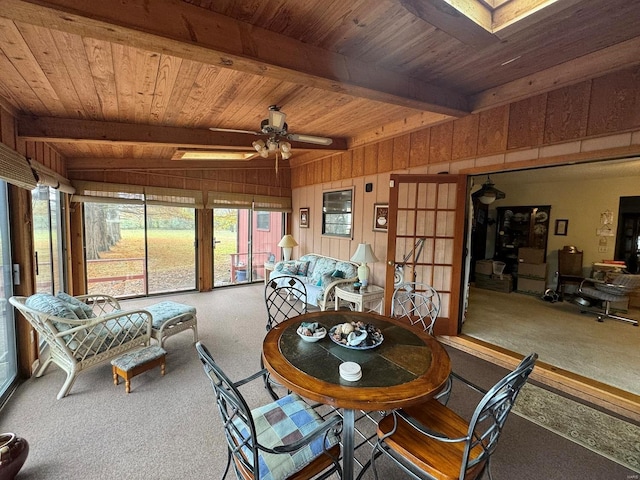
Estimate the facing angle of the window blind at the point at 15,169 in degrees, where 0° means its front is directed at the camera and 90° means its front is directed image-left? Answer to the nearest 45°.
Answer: approximately 315°

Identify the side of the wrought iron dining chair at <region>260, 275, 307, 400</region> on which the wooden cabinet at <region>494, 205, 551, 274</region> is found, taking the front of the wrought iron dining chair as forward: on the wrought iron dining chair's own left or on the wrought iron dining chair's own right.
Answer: on the wrought iron dining chair's own left

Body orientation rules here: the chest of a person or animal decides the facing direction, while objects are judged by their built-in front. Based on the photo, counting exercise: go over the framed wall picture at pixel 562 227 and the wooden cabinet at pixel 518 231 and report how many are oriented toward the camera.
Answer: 2

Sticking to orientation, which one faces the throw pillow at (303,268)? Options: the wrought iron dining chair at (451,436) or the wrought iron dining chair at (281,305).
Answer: the wrought iron dining chair at (451,436)

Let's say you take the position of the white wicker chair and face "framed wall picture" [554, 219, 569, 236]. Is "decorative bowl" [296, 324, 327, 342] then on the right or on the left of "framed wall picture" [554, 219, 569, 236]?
right

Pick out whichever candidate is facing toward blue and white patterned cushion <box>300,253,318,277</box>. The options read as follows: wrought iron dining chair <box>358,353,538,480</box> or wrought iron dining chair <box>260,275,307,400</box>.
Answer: wrought iron dining chair <box>358,353,538,480</box>

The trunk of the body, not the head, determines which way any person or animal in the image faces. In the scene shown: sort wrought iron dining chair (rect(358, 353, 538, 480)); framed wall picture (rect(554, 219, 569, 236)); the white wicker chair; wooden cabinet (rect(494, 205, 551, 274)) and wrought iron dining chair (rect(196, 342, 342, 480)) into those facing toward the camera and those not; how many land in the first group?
2

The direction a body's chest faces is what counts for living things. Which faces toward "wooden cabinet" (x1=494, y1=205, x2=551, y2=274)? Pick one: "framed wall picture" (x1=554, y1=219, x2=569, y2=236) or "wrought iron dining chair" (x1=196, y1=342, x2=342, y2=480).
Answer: the wrought iron dining chair
